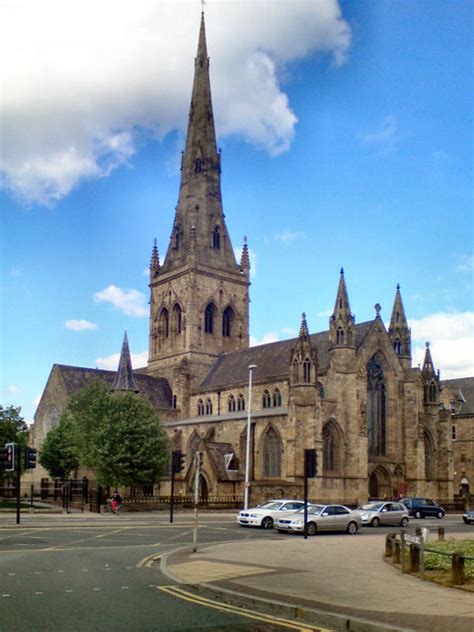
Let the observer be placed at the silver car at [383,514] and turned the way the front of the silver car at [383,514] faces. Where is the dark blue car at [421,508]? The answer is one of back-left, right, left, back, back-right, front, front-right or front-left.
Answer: back-right

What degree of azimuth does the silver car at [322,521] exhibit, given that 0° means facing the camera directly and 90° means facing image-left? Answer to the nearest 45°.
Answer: approximately 45°

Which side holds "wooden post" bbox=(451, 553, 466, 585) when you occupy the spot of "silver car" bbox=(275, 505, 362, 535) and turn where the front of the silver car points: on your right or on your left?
on your left

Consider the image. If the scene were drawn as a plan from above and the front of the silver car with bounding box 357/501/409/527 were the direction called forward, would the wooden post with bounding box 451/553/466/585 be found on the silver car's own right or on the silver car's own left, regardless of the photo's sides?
on the silver car's own left

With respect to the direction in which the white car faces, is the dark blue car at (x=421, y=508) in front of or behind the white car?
behind

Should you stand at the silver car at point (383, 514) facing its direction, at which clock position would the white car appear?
The white car is roughly at 12 o'clock from the silver car.

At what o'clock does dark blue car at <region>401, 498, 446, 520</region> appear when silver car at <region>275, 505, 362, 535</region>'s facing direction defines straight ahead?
The dark blue car is roughly at 5 o'clock from the silver car.

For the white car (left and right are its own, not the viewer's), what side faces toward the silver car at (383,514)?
back

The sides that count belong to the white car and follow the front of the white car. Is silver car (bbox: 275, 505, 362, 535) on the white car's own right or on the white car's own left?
on the white car's own left
